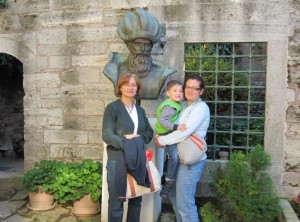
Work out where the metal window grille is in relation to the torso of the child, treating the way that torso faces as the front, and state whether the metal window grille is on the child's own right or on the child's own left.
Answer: on the child's own left

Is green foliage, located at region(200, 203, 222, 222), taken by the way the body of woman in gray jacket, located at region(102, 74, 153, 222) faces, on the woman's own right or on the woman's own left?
on the woman's own left

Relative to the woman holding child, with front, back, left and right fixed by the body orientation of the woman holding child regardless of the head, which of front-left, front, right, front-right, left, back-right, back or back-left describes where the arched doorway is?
right

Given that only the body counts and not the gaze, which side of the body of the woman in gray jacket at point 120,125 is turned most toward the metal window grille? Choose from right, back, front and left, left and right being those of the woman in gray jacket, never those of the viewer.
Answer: left

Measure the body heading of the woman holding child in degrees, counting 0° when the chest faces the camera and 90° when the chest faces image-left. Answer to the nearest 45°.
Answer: approximately 45°

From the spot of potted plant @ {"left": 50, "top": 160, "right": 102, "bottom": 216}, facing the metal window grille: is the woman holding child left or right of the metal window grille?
right
